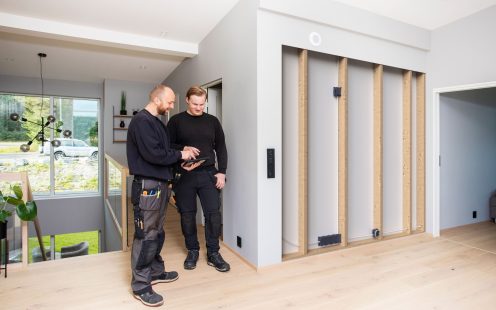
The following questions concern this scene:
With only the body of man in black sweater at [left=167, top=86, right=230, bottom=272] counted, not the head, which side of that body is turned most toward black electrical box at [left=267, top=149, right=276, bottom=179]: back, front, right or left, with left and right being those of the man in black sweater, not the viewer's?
left

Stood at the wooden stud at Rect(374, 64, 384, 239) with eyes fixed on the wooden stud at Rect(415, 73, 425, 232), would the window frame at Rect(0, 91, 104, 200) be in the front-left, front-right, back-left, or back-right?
back-left

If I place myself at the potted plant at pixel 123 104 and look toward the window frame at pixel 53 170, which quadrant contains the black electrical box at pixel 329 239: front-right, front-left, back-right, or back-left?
back-left

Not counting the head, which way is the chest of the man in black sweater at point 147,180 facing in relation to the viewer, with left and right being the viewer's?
facing to the right of the viewer

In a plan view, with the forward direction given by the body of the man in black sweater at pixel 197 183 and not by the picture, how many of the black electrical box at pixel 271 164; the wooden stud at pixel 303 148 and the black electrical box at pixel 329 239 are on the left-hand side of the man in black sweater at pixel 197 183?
3

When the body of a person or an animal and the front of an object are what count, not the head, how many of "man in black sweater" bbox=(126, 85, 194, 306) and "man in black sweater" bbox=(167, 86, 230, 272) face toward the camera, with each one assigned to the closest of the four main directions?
1
